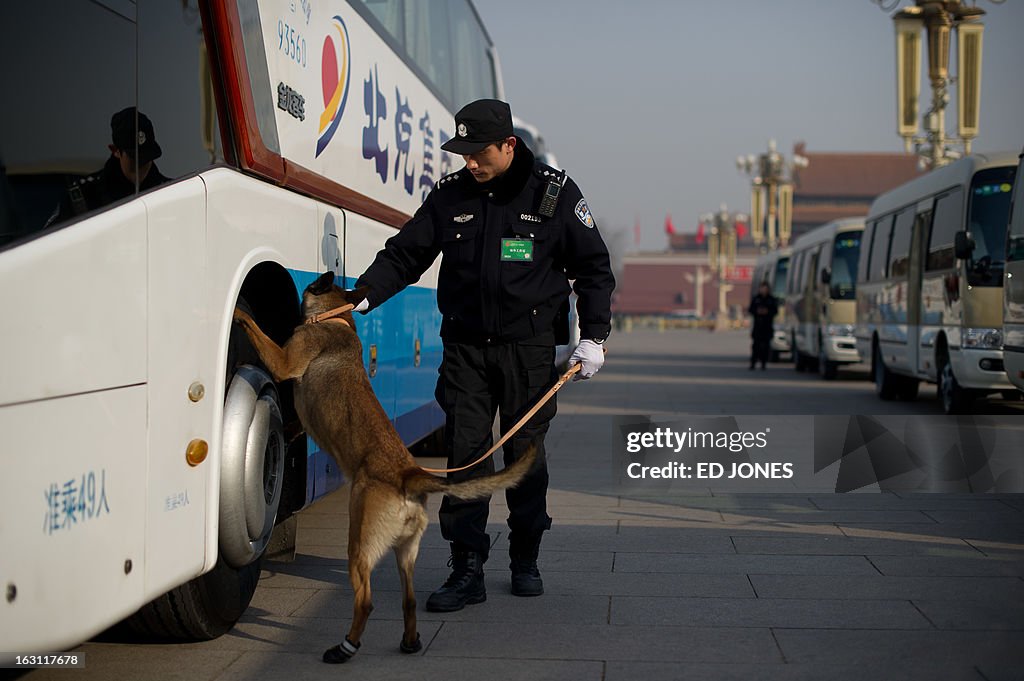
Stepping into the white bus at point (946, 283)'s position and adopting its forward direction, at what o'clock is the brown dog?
The brown dog is roughly at 2 o'clock from the white bus.

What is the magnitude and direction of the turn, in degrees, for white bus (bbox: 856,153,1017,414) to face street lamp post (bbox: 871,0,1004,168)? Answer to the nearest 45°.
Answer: approximately 135° to its left

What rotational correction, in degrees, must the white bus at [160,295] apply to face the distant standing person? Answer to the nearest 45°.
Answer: approximately 180°

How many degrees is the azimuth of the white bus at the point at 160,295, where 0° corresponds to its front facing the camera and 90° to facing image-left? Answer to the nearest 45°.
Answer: approximately 45°

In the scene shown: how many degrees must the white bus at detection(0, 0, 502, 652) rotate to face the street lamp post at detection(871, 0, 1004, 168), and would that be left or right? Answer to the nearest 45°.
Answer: approximately 180°

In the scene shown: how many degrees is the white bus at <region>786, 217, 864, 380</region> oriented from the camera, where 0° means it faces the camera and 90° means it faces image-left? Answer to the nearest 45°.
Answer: approximately 315°
